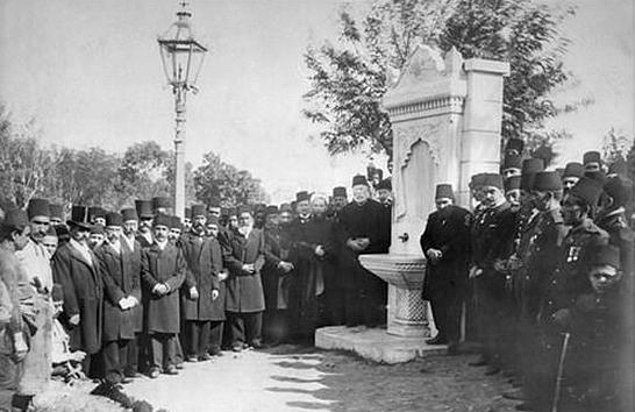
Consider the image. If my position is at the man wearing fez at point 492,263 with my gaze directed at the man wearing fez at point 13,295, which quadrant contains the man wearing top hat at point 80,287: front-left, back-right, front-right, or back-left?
front-right

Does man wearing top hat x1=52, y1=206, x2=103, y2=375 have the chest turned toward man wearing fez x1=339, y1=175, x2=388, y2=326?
no

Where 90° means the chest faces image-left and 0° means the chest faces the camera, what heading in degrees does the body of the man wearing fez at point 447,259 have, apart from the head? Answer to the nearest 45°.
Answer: approximately 45°

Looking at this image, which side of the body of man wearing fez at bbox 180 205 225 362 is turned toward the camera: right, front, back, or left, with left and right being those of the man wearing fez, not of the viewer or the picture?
front

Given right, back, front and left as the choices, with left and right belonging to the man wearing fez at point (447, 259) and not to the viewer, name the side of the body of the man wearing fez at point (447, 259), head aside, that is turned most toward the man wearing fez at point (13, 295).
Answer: front

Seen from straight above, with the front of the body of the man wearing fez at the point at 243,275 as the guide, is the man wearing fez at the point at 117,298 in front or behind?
in front

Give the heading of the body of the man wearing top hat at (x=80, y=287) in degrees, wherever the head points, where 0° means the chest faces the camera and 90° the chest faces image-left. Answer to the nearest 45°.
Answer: approximately 315°

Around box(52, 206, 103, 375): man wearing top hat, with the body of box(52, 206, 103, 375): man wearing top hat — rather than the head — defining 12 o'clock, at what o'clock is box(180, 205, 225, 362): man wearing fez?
box(180, 205, 225, 362): man wearing fez is roughly at 9 o'clock from box(52, 206, 103, 375): man wearing top hat.

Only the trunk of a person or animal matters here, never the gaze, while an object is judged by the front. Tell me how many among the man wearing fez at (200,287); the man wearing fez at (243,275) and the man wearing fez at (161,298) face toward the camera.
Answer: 3

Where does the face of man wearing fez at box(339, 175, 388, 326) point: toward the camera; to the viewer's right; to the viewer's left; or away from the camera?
toward the camera

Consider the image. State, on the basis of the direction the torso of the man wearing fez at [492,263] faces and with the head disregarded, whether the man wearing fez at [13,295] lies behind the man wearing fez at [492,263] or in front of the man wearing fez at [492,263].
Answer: in front

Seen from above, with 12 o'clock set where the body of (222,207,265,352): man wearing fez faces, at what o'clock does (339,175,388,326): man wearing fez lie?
(339,175,388,326): man wearing fez is roughly at 9 o'clock from (222,207,265,352): man wearing fez.

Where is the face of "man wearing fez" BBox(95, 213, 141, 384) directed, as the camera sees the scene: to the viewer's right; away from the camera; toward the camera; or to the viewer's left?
toward the camera

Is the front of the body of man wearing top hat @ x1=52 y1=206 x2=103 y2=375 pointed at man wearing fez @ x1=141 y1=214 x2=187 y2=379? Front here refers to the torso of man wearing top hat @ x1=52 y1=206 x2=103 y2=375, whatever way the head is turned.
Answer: no

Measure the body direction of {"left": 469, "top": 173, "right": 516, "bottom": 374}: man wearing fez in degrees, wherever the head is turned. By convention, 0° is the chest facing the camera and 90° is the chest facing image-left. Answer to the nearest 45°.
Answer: approximately 45°
